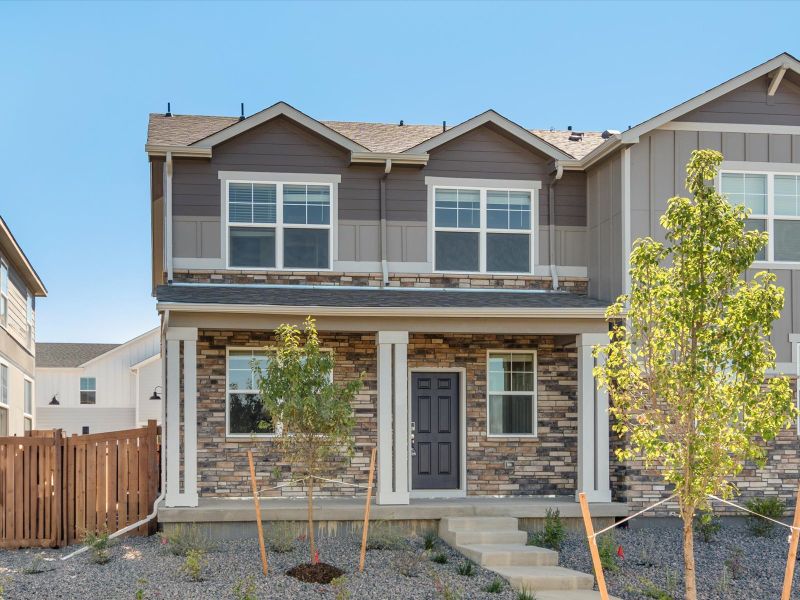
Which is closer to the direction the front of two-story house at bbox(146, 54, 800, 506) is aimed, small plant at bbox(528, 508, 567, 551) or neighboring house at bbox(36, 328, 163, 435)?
the small plant

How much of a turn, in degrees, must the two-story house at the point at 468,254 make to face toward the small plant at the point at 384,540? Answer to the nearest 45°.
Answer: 0° — it already faces it

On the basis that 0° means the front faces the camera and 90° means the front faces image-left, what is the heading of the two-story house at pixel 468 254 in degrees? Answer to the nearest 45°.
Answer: approximately 0°

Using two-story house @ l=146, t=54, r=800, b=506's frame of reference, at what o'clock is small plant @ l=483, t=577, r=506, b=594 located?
The small plant is roughly at 12 o'clock from the two-story house.
